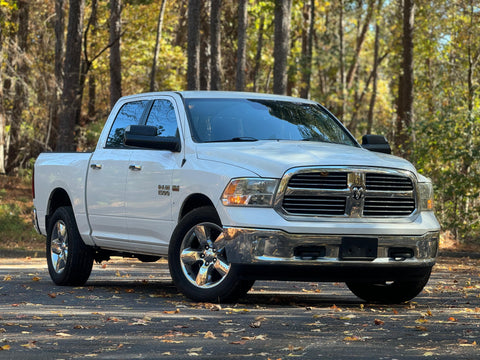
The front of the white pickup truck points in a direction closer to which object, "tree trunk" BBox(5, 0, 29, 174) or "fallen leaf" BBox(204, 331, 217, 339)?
the fallen leaf

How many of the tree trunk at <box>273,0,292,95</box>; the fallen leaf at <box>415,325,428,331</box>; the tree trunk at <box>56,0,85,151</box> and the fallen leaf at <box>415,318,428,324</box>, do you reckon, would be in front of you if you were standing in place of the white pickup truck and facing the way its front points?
2

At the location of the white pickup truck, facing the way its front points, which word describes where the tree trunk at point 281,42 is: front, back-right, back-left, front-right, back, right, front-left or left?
back-left

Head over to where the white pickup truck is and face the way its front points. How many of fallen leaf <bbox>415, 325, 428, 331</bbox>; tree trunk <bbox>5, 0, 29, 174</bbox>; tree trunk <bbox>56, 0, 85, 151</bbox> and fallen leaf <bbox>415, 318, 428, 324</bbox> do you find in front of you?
2

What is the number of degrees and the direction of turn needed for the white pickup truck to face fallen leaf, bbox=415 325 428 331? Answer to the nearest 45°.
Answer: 0° — it already faces it

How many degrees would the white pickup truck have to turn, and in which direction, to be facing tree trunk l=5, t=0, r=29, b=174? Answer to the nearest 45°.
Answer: approximately 135° to its left

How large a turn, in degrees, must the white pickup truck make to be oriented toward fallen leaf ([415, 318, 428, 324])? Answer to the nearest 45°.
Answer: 0° — it already faces it

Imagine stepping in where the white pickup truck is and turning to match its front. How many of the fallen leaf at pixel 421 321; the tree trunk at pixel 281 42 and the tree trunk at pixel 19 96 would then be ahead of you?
1

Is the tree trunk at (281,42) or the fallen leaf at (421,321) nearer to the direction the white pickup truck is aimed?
the fallen leaf

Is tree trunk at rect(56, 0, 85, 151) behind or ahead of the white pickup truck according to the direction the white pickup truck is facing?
behind

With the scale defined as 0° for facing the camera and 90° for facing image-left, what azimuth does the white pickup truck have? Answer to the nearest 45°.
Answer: approximately 315°

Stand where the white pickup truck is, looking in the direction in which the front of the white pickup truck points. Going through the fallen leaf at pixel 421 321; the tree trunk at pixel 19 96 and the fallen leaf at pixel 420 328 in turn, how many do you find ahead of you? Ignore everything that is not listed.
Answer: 2

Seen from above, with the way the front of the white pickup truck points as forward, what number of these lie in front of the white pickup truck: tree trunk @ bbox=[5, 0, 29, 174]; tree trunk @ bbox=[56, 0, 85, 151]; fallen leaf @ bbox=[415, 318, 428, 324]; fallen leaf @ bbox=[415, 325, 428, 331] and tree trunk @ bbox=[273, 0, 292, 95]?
2
